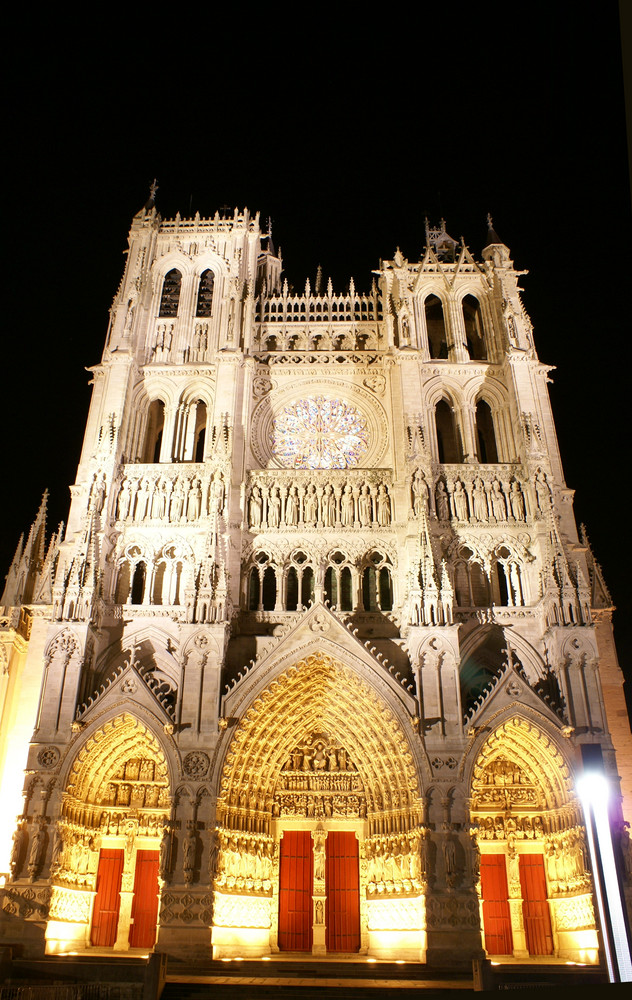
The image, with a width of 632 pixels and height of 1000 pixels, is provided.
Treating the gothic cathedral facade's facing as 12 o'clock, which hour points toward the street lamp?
The street lamp is roughly at 11 o'clock from the gothic cathedral facade.

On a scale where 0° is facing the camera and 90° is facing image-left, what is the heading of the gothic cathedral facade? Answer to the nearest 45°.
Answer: approximately 0°
